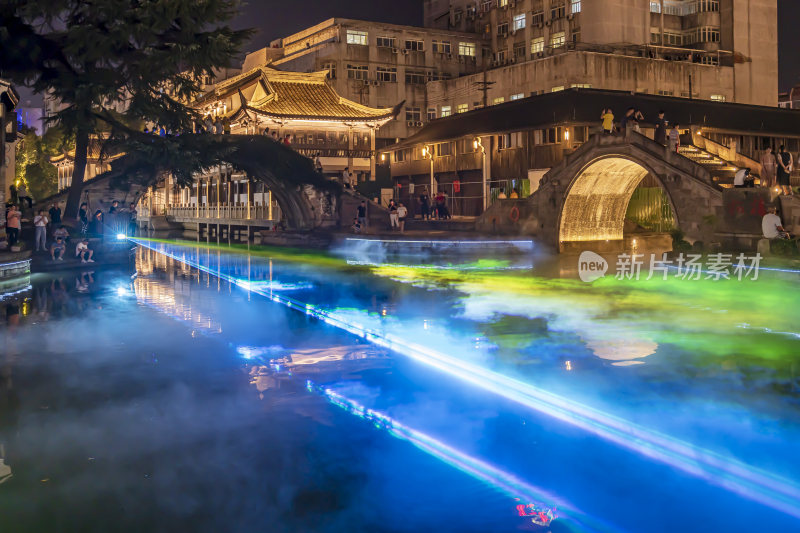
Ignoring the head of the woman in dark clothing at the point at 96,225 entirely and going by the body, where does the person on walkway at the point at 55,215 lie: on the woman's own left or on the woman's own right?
on the woman's own right

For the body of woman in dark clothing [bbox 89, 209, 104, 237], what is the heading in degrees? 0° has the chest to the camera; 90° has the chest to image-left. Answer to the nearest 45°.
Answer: approximately 315°

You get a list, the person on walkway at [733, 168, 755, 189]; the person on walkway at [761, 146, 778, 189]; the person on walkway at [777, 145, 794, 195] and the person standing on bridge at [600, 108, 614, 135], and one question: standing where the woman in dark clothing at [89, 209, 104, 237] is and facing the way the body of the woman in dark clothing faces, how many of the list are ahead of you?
4

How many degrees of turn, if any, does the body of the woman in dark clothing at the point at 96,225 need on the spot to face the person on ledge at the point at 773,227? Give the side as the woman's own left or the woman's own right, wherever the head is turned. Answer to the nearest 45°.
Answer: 0° — they already face them
